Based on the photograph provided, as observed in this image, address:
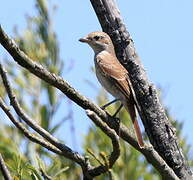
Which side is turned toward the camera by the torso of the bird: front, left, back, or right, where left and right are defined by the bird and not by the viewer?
left

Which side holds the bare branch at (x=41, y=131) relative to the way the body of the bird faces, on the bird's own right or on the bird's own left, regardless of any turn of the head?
on the bird's own left
